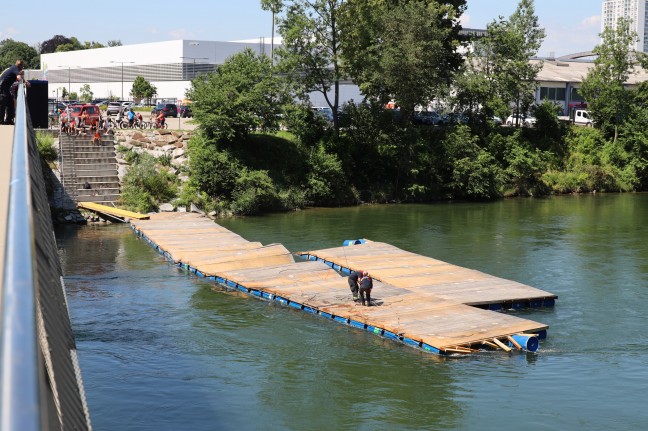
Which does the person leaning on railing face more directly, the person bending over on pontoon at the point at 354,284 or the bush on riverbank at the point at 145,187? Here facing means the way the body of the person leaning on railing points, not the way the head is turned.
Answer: the person bending over on pontoon

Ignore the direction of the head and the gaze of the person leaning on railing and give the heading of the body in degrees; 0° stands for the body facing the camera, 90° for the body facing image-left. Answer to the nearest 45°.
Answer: approximately 270°

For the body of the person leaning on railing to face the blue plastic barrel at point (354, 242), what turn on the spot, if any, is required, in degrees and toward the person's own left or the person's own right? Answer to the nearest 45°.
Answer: approximately 45° to the person's own left

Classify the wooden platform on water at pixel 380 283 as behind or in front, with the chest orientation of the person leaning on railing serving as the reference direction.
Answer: in front

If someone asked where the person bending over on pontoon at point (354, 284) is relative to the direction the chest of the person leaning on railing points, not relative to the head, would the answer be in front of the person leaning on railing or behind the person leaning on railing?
in front
